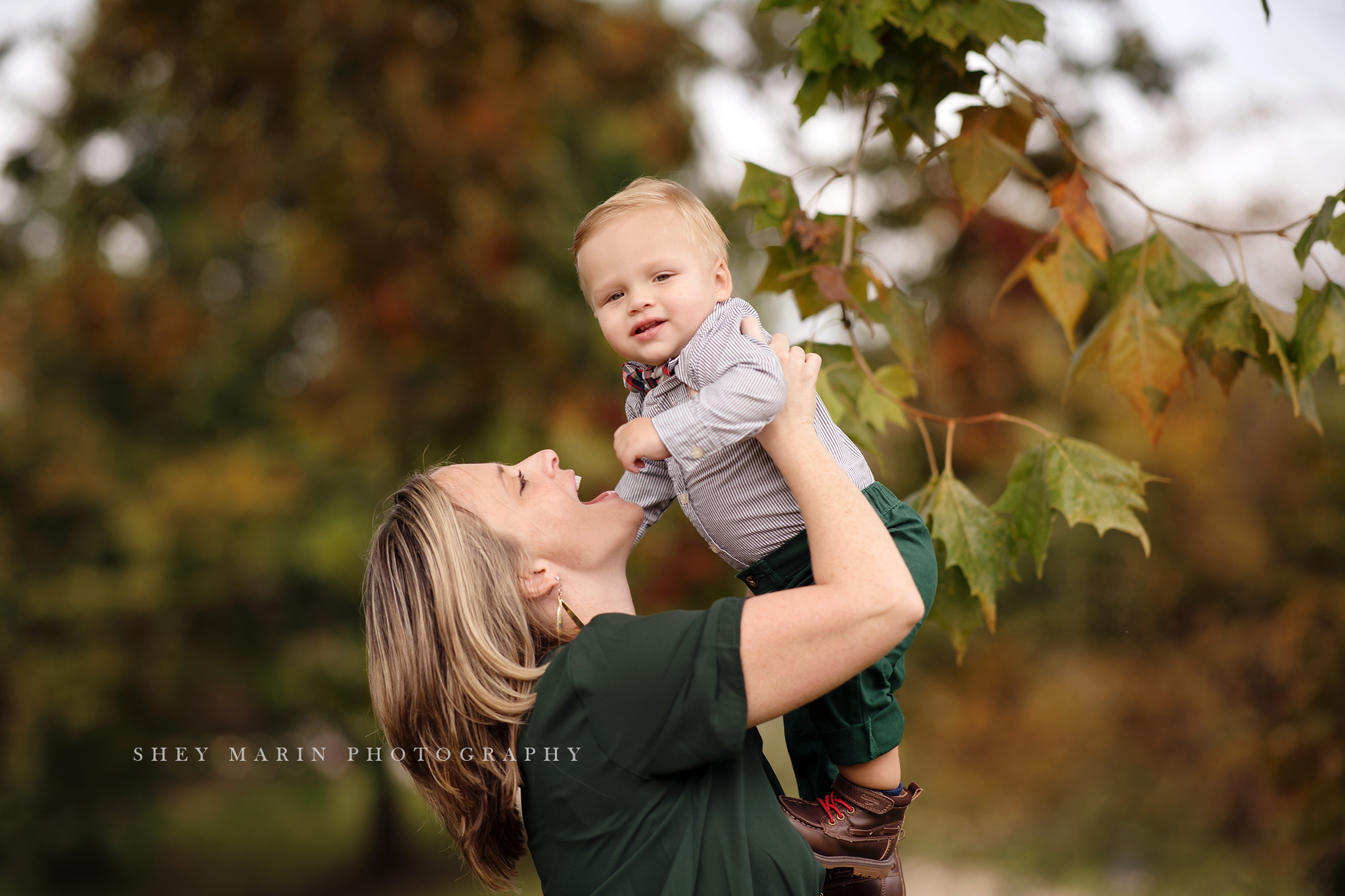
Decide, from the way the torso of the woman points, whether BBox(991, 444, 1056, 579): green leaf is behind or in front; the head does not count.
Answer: in front

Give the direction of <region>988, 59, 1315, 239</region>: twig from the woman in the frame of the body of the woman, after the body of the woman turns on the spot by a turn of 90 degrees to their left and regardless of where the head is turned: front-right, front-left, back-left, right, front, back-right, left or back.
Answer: right

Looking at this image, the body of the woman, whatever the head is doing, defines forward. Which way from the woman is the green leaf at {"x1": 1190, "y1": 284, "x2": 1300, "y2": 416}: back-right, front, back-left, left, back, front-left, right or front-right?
front

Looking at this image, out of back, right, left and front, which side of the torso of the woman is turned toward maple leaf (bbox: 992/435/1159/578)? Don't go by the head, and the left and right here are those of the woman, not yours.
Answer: front

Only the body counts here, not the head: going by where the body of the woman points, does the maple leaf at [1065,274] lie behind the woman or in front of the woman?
in front

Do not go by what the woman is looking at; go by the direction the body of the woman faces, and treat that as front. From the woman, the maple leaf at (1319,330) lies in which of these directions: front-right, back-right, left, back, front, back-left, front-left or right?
front

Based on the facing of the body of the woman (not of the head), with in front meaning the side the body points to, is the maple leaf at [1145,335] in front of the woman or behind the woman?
in front

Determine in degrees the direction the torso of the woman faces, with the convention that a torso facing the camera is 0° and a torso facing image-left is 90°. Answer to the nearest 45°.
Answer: approximately 270°

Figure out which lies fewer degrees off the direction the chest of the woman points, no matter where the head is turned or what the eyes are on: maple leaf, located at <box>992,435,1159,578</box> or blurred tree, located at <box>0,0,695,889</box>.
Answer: the maple leaf

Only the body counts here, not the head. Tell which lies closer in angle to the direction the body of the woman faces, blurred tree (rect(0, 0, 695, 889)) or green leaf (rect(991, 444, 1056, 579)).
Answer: the green leaf

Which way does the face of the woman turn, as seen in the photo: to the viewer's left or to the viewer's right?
to the viewer's right

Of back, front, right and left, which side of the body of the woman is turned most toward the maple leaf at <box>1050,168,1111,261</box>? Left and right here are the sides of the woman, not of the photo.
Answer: front
